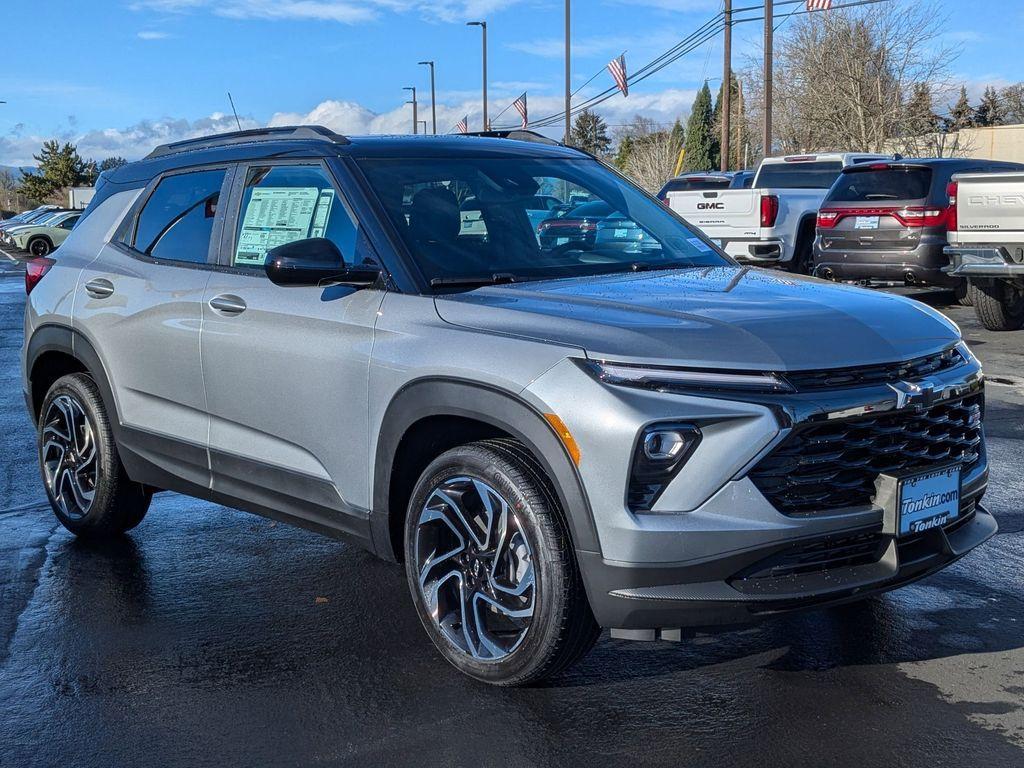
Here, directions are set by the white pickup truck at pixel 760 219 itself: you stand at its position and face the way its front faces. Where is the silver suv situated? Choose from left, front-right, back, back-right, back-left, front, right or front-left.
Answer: back-right

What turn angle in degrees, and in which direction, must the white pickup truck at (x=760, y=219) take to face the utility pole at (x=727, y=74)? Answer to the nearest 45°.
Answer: approximately 45° to its left

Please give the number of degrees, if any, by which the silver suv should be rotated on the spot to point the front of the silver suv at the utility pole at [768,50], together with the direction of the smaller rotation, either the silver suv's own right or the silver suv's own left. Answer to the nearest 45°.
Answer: approximately 135° to the silver suv's own left

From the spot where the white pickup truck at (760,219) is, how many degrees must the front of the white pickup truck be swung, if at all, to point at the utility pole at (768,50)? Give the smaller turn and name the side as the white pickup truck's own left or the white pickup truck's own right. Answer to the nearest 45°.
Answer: approximately 45° to the white pickup truck's own left

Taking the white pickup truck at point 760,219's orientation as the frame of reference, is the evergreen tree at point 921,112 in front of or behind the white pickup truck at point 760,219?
in front

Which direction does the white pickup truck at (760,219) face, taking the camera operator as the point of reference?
facing away from the viewer and to the right of the viewer

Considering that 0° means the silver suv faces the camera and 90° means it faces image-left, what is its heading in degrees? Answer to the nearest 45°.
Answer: approximately 315°

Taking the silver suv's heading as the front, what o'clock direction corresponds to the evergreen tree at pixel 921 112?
The evergreen tree is roughly at 8 o'clock from the silver suv.

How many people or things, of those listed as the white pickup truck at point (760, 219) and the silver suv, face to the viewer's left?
0

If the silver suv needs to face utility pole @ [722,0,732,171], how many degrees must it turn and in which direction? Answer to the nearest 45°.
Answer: approximately 135° to its left
